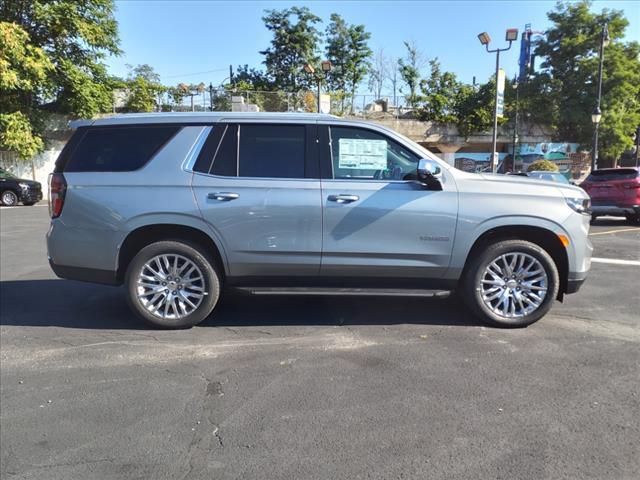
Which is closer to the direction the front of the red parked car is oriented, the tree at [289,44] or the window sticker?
the tree

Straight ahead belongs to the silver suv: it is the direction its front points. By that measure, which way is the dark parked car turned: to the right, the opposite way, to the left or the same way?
the same way

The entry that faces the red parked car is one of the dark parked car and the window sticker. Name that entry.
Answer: the dark parked car

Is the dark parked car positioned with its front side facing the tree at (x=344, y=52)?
no

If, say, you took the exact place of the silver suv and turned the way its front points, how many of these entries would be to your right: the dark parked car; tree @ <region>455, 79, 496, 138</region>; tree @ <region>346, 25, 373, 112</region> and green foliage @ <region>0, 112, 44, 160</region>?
0

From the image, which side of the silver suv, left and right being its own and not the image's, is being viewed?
right

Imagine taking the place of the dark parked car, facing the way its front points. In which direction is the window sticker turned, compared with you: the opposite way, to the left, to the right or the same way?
to the right

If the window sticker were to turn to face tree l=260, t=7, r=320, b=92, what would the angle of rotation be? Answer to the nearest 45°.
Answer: approximately 180°

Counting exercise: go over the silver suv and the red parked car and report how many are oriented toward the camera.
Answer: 0

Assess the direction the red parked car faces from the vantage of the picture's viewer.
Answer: facing away from the viewer and to the right of the viewer

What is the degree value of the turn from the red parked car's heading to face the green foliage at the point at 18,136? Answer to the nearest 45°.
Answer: approximately 135° to its left

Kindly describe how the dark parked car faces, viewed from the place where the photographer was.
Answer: facing the viewer and to the right of the viewer

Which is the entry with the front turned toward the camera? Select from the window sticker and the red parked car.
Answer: the window sticker

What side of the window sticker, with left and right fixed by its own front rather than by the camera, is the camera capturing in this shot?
front

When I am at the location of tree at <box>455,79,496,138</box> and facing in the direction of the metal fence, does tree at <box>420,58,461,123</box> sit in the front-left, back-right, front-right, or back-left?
front-right

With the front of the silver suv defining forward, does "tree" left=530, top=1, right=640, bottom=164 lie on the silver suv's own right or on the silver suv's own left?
on the silver suv's own left
